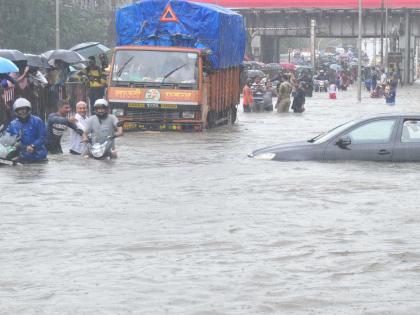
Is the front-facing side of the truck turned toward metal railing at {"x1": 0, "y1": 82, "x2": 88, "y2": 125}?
no

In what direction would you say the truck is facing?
toward the camera

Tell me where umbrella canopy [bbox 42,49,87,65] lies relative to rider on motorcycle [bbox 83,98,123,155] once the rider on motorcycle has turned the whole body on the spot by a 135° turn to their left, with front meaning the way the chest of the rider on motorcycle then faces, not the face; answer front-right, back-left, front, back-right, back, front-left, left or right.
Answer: front-left

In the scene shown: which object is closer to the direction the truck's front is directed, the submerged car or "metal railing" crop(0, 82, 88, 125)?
the submerged car

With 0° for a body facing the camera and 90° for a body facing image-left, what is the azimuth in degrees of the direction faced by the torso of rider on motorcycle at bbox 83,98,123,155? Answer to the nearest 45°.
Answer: approximately 0°

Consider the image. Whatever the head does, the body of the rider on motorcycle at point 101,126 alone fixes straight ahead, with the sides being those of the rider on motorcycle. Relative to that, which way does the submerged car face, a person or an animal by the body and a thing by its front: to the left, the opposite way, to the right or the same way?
to the right

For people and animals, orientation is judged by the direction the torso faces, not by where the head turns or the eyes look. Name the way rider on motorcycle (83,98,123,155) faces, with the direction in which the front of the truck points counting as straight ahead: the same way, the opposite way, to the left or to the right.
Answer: the same way

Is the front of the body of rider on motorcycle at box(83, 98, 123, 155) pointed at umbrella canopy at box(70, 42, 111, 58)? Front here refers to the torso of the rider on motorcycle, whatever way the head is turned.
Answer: no

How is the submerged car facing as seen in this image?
to the viewer's left

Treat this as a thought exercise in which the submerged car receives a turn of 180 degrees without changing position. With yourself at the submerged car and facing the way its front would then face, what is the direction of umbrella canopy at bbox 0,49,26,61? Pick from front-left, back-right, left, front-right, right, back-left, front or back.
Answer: back-left

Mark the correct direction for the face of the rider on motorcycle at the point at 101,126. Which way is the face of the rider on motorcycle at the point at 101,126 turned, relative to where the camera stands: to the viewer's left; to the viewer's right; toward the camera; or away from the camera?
toward the camera

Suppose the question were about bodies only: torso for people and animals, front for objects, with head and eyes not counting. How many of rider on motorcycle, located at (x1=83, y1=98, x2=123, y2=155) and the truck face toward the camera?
2

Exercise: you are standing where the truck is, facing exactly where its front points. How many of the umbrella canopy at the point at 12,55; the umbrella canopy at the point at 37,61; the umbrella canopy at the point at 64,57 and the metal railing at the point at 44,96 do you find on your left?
0

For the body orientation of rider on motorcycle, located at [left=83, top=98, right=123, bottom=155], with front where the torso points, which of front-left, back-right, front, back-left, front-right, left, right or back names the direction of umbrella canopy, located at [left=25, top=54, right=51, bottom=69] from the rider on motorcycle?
back

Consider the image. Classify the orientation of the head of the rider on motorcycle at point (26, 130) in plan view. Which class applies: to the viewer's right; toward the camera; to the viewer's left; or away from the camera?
toward the camera

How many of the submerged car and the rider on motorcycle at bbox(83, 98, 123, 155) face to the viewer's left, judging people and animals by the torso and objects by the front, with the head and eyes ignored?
1

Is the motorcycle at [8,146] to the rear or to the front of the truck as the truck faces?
to the front

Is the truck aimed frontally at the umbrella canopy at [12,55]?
no
